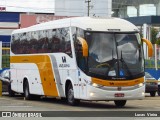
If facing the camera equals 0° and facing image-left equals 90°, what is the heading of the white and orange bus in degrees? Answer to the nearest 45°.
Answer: approximately 315°

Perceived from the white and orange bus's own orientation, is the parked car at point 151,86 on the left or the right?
on its left
